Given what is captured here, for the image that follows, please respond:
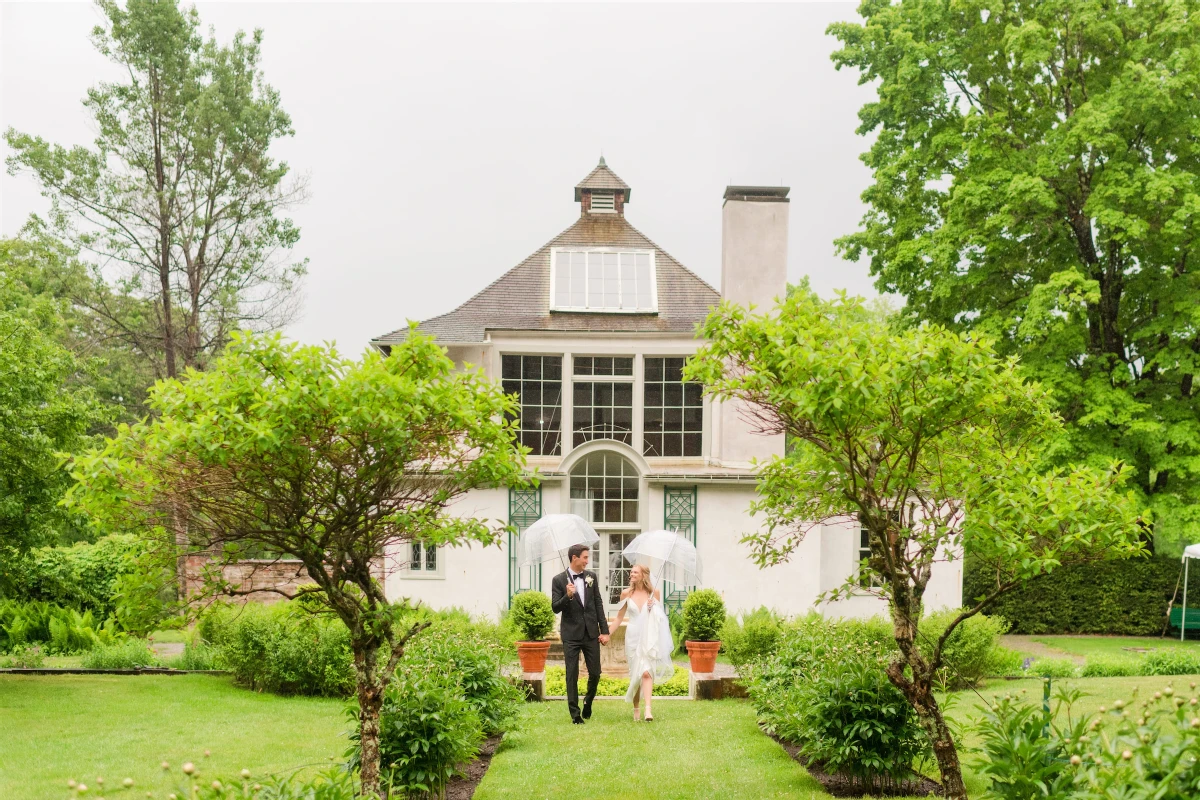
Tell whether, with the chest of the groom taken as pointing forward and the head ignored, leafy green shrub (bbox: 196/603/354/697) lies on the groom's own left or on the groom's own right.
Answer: on the groom's own right

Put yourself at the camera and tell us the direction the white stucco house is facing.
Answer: facing the viewer

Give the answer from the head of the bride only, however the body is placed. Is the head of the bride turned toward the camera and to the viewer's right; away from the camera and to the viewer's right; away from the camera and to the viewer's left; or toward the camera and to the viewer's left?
toward the camera and to the viewer's left

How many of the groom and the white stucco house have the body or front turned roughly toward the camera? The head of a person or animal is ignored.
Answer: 2

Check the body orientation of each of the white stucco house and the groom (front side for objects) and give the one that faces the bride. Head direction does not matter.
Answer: the white stucco house

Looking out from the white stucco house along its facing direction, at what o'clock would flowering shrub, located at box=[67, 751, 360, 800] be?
The flowering shrub is roughly at 12 o'clock from the white stucco house.

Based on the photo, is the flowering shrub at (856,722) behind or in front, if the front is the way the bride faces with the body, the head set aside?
in front

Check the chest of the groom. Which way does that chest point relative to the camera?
toward the camera

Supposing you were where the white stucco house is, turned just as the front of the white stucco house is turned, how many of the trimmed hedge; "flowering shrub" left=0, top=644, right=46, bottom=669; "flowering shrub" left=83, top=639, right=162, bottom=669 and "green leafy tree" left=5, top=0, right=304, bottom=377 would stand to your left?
1

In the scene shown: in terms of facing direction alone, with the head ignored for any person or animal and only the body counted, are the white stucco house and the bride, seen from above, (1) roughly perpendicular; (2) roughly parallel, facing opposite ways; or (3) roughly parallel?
roughly parallel

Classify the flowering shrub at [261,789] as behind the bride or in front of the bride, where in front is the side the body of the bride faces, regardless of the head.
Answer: in front

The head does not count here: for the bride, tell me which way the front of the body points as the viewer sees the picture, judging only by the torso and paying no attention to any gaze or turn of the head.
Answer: toward the camera

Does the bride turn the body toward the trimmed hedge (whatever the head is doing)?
no

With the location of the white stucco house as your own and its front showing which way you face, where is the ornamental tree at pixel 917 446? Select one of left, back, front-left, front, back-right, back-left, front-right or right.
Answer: front
